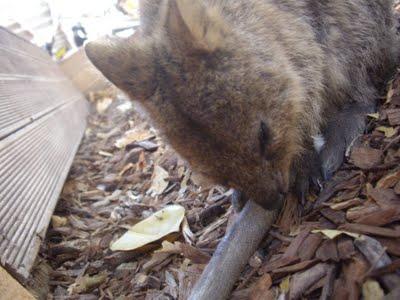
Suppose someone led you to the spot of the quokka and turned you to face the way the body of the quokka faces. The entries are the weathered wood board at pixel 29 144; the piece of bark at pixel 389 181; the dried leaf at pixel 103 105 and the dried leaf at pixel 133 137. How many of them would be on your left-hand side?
1

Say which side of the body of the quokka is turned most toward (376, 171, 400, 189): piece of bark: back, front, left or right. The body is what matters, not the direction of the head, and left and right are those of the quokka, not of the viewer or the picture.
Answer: left

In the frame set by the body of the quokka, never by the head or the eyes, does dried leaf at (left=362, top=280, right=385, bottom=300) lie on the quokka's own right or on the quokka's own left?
on the quokka's own left

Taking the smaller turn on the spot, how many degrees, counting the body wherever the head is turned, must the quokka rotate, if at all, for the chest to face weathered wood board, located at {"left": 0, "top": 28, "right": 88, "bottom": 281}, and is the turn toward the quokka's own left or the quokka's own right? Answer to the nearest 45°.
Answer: approximately 90° to the quokka's own right

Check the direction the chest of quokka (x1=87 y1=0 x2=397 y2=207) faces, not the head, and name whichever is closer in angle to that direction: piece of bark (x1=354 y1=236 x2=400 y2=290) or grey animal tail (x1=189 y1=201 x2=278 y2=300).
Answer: the grey animal tail

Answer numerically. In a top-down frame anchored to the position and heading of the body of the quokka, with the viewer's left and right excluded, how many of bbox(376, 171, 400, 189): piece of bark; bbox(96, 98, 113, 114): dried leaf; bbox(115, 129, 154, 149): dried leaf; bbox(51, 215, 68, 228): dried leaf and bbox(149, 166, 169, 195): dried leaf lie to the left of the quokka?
1

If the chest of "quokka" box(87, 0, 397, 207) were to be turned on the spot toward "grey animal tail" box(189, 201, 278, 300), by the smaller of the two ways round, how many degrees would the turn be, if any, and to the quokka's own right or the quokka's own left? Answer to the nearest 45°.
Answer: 0° — it already faces it

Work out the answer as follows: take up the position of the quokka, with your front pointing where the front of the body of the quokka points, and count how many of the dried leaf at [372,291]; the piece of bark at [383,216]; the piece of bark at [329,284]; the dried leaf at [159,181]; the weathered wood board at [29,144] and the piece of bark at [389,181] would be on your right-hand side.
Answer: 2

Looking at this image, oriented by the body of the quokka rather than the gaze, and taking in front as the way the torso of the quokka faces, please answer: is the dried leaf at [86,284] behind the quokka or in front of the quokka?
in front

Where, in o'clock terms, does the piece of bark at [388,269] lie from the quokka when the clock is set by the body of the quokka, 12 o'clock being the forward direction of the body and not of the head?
The piece of bark is roughly at 10 o'clock from the quokka.

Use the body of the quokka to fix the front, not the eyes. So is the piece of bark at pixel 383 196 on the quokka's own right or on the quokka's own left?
on the quokka's own left

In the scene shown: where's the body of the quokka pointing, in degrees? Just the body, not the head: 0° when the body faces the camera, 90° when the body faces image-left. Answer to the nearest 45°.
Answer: approximately 45°

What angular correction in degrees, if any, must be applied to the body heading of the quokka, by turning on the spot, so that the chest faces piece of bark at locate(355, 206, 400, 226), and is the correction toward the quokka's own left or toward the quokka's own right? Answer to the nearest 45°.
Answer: approximately 45° to the quokka's own left

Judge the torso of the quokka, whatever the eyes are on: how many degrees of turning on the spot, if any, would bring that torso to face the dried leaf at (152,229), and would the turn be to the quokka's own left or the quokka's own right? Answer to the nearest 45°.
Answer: approximately 45° to the quokka's own right

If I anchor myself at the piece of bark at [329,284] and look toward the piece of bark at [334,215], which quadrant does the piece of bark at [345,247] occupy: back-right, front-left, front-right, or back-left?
front-right

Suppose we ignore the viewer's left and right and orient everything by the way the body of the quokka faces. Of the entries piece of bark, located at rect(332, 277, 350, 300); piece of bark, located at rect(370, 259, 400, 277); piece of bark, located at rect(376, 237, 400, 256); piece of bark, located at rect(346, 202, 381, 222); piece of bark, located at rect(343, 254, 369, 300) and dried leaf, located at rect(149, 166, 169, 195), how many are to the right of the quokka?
1
